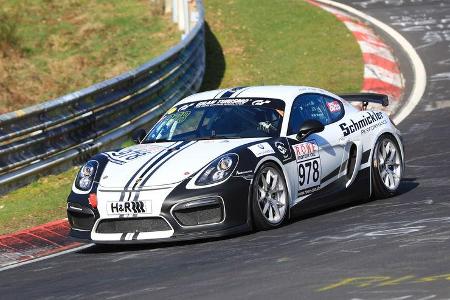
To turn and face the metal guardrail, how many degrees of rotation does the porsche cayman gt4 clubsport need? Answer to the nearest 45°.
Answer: approximately 90° to its right

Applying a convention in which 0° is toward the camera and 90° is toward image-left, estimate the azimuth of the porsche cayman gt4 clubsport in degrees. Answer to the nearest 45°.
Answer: approximately 45°

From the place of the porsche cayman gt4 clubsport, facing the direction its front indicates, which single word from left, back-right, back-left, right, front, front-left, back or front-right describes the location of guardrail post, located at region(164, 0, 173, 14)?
back-right

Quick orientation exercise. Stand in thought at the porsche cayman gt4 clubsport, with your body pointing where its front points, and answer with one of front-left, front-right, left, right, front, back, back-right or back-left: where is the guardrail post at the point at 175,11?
back-right
